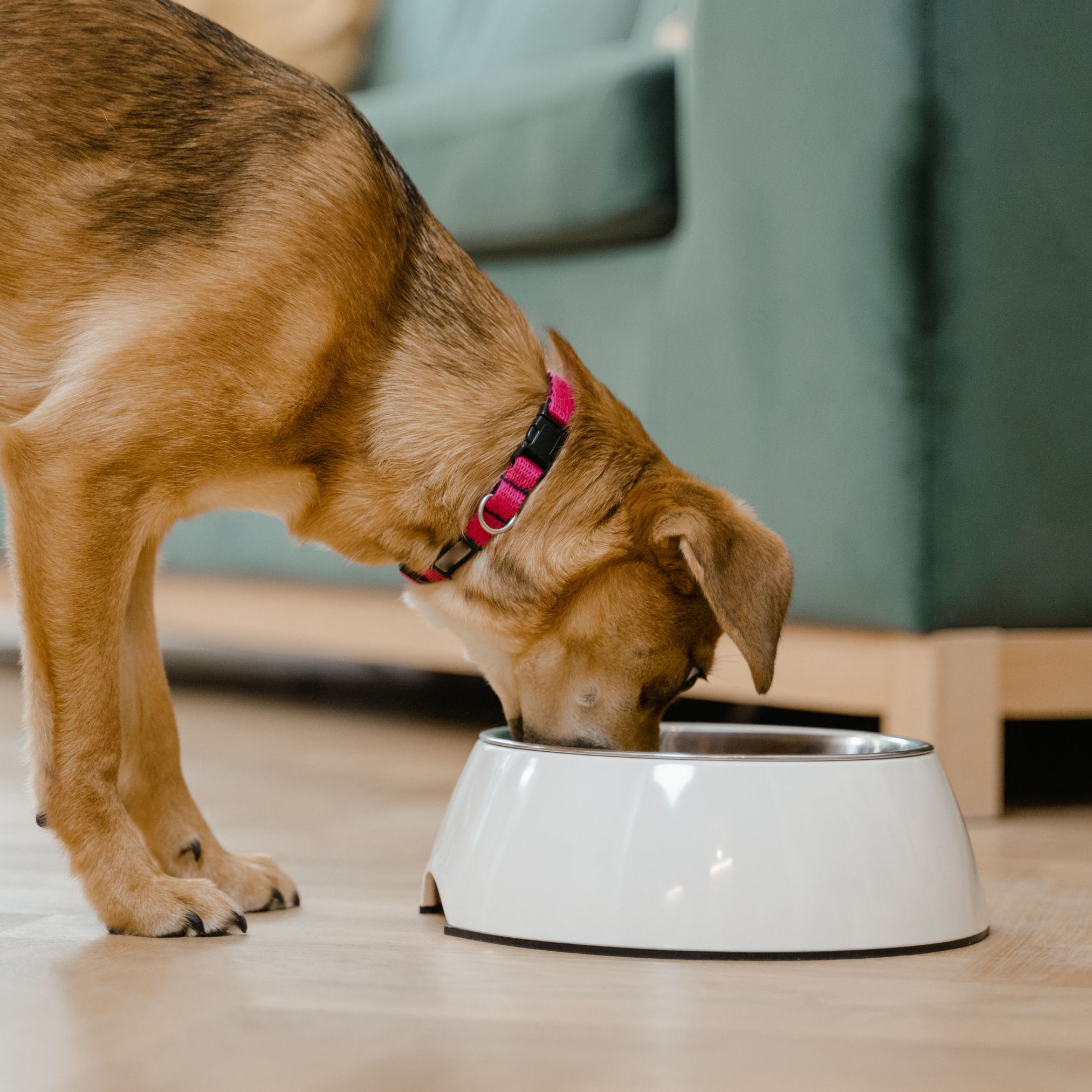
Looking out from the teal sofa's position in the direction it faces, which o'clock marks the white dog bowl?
The white dog bowl is roughly at 11 o'clock from the teal sofa.

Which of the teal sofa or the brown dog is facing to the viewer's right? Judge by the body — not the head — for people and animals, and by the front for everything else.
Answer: the brown dog

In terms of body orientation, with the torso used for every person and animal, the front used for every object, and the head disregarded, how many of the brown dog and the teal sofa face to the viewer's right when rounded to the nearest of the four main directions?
1

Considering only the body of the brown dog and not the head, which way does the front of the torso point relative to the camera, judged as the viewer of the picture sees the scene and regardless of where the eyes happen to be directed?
to the viewer's right
